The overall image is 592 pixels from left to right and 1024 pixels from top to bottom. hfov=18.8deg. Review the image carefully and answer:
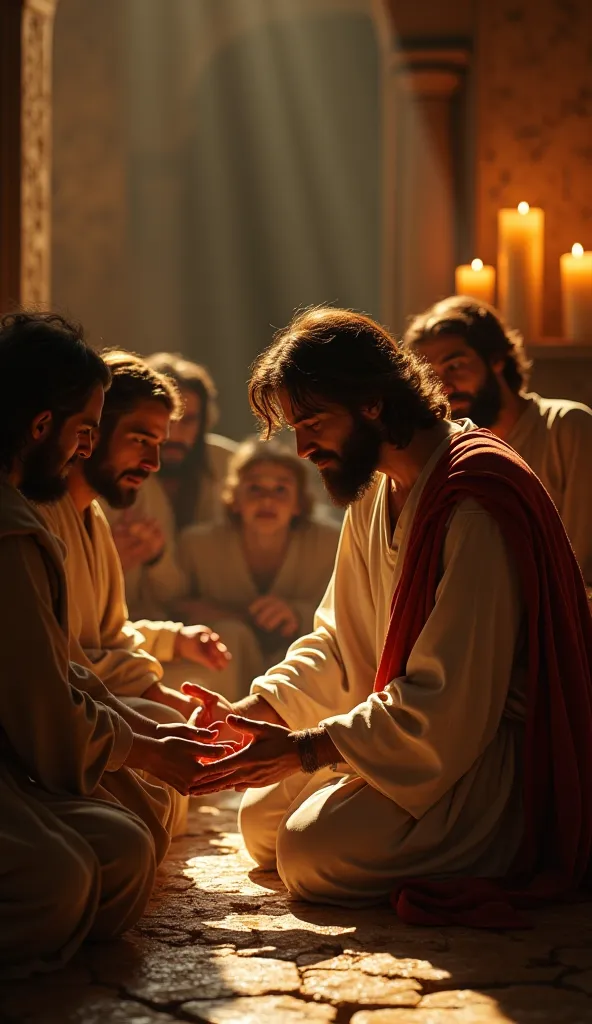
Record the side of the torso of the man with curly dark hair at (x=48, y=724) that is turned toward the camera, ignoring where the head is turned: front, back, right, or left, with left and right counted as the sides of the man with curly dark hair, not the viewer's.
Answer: right

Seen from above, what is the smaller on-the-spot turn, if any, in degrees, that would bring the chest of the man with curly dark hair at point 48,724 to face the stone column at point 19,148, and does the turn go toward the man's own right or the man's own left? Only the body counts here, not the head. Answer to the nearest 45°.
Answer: approximately 90° to the man's own left

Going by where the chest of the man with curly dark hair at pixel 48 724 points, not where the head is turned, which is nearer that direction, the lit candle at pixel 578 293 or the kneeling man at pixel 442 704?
the kneeling man

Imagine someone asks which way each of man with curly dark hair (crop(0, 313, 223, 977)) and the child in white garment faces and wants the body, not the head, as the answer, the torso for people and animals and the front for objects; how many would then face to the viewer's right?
1

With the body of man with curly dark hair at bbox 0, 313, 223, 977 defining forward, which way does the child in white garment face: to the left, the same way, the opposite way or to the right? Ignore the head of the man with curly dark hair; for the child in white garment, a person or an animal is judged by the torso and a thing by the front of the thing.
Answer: to the right

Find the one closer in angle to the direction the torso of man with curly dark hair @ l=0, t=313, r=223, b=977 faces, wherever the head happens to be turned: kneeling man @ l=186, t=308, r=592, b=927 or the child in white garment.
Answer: the kneeling man

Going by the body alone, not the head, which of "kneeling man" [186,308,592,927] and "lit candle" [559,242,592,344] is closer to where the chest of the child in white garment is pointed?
the kneeling man
